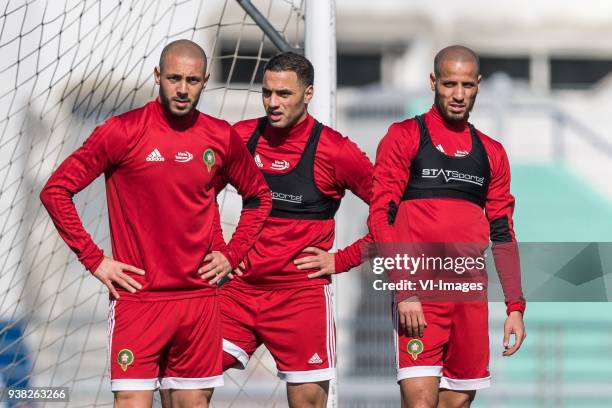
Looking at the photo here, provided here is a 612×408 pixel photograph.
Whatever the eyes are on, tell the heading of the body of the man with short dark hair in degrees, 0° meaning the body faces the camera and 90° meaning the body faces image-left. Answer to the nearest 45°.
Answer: approximately 45°

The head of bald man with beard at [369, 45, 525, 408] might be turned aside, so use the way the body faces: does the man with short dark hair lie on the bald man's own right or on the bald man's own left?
on the bald man's own right

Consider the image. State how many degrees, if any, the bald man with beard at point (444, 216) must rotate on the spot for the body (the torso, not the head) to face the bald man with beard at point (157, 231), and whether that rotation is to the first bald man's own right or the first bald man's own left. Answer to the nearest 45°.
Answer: approximately 90° to the first bald man's own right

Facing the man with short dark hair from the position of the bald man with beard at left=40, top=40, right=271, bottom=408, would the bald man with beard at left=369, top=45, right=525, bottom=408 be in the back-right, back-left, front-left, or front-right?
front-right

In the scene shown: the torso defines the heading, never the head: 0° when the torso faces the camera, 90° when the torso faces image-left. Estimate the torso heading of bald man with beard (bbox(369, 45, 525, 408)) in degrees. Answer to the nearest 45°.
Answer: approximately 0°
